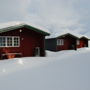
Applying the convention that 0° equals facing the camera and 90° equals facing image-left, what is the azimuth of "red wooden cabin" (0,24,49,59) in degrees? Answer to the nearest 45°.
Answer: approximately 0°

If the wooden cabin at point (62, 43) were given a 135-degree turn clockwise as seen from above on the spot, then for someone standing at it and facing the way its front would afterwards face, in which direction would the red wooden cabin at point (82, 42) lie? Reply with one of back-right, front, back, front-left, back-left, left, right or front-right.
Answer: right

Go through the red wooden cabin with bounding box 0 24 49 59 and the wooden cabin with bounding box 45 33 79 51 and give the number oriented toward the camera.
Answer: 2

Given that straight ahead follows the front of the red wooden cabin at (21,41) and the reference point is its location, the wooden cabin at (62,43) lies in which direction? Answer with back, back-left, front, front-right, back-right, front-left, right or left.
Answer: back-left

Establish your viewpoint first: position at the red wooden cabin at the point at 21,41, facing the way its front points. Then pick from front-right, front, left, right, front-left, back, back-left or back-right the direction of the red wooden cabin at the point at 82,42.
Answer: back-left
